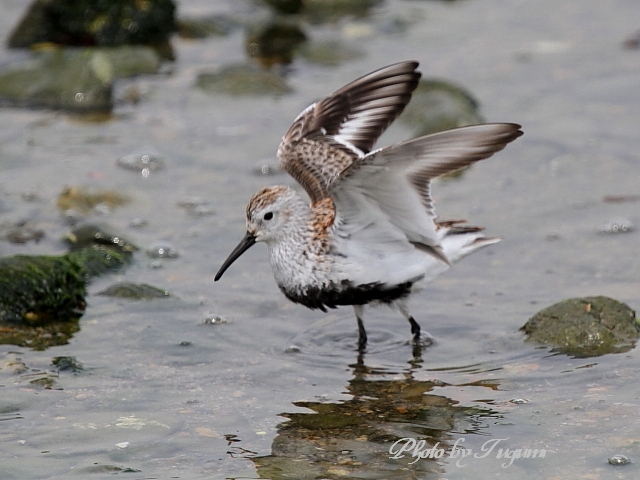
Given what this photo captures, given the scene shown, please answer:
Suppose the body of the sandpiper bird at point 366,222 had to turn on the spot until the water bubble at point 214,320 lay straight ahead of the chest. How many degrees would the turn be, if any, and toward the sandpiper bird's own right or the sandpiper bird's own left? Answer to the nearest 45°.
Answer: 0° — it already faces it

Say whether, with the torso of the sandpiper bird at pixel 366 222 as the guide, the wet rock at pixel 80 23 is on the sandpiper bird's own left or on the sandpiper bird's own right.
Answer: on the sandpiper bird's own right

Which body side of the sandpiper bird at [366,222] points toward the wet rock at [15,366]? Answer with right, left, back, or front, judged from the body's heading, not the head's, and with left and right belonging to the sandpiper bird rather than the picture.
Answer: front

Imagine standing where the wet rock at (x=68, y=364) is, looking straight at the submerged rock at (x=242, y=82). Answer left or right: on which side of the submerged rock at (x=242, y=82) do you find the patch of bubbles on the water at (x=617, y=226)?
right

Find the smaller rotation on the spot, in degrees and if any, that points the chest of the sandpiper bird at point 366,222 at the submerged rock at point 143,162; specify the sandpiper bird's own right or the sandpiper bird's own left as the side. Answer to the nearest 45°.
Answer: approximately 45° to the sandpiper bird's own right

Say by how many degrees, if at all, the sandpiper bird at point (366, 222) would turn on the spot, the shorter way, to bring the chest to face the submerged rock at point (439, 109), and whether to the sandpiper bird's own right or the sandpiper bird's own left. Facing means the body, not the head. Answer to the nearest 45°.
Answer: approximately 90° to the sandpiper bird's own right

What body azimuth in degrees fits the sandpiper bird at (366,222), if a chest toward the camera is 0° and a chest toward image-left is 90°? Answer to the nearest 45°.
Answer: approximately 90°

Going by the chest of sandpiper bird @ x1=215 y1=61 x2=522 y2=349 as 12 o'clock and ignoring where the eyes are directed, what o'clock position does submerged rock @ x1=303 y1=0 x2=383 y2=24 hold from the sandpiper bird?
The submerged rock is roughly at 3 o'clock from the sandpiper bird.

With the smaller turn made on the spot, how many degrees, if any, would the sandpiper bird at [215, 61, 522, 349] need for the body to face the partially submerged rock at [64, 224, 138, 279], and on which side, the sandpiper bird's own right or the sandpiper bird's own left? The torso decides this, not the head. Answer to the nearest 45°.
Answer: approximately 45° to the sandpiper bird's own right

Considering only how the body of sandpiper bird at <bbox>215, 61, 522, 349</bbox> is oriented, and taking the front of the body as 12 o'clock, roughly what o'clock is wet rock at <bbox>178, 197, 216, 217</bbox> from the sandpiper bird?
The wet rock is roughly at 2 o'clock from the sandpiper bird.

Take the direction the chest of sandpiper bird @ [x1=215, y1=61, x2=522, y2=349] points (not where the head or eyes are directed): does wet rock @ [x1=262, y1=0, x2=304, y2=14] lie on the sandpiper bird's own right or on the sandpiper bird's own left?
on the sandpiper bird's own right

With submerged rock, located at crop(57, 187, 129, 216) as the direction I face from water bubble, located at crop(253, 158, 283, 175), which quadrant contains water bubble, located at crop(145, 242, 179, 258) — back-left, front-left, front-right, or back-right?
front-left

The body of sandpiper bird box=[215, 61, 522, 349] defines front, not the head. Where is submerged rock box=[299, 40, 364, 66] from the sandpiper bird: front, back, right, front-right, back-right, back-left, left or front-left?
right

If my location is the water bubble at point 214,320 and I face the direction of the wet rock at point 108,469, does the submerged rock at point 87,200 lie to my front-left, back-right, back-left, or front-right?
back-right

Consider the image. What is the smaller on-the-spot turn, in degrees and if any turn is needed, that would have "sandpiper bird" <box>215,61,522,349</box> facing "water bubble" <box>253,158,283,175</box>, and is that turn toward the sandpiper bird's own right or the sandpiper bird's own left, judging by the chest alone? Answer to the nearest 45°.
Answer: approximately 90° to the sandpiper bird's own right

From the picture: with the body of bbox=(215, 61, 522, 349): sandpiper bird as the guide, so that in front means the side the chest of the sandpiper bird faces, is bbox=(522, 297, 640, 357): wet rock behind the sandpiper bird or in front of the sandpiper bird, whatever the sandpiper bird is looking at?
behind
